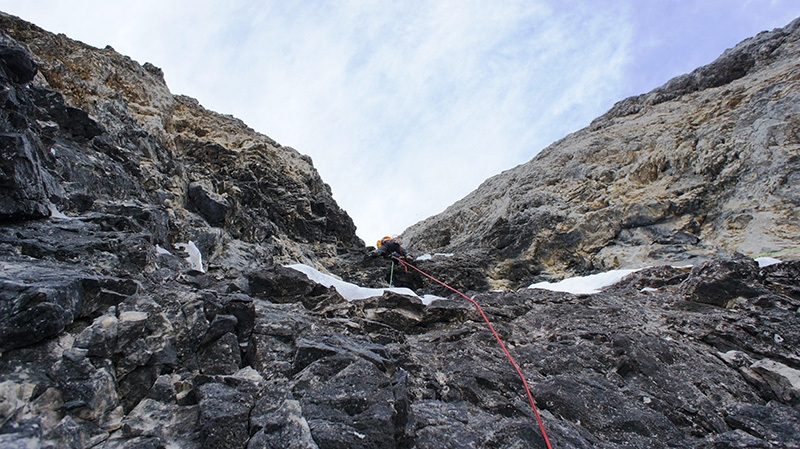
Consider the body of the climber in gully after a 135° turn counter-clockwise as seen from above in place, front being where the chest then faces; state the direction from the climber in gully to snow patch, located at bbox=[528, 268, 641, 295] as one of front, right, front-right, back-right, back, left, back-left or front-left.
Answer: left

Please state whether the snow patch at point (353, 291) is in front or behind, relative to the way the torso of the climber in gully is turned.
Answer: behind

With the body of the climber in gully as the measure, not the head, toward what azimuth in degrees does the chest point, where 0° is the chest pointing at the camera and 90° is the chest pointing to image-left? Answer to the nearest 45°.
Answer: approximately 180°
